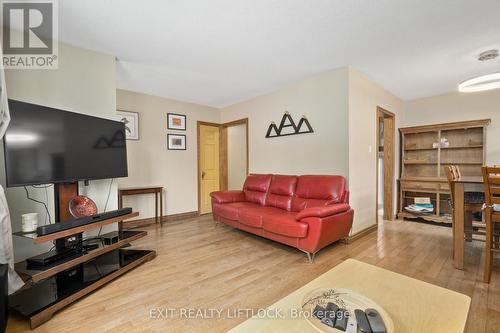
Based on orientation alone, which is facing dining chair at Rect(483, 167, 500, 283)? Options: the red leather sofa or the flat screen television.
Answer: the flat screen television

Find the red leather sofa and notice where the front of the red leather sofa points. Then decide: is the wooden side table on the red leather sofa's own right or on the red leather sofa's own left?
on the red leather sofa's own right

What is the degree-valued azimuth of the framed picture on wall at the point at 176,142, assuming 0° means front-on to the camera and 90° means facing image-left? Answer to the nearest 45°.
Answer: approximately 0°

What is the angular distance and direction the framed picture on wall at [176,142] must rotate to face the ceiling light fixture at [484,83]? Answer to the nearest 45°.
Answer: approximately 45° to its left

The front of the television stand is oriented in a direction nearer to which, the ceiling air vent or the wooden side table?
the ceiling air vent

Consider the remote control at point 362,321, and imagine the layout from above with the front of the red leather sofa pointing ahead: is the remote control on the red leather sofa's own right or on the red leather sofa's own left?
on the red leather sofa's own left

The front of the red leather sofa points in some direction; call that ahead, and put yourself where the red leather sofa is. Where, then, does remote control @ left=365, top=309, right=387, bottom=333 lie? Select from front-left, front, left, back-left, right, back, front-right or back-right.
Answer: front-left

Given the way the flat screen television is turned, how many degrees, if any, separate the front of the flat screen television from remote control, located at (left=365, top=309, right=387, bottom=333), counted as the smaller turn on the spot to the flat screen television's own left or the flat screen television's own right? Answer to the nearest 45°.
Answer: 0° — it already faces it

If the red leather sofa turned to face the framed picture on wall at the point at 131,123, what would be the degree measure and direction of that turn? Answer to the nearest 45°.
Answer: approximately 45° to its right

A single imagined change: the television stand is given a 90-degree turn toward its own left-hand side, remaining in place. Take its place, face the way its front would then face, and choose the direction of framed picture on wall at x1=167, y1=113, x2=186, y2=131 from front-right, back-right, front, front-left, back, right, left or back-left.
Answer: front

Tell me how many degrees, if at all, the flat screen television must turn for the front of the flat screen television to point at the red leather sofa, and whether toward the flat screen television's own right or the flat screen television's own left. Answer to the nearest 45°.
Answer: approximately 45° to the flat screen television's own left

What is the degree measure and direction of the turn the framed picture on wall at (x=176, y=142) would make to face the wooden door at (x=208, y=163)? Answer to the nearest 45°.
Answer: approximately 135° to its left

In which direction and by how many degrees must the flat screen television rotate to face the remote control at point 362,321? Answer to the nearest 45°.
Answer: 0° — it already faces it
